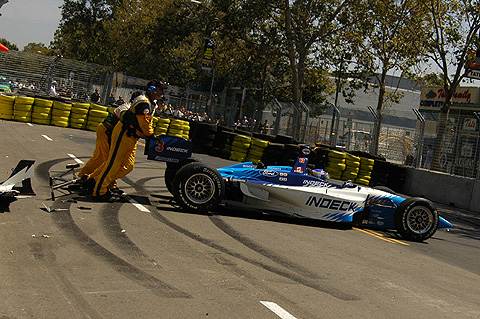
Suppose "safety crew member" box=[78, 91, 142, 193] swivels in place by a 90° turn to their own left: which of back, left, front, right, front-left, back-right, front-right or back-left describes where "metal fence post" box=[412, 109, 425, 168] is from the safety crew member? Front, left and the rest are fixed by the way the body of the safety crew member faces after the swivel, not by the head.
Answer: front-right

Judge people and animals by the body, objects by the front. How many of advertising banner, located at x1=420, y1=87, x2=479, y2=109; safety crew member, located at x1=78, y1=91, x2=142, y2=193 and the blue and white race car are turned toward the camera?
1

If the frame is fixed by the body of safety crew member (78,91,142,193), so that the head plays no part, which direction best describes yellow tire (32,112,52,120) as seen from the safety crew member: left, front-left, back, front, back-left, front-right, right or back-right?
left

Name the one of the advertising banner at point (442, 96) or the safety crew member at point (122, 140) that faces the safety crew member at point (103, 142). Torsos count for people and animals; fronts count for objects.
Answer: the advertising banner

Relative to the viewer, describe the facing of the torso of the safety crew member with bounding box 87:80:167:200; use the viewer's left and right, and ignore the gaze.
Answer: facing to the right of the viewer

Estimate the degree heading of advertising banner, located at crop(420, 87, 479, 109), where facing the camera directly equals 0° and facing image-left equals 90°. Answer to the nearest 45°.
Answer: approximately 0°

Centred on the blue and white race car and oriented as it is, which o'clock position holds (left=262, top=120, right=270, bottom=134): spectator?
The spectator is roughly at 9 o'clock from the blue and white race car.

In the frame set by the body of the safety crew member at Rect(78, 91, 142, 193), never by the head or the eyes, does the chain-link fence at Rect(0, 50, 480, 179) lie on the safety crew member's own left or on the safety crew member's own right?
on the safety crew member's own left

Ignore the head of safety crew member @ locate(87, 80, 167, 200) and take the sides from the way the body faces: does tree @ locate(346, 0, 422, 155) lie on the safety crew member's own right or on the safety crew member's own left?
on the safety crew member's own left

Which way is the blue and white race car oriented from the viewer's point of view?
to the viewer's right

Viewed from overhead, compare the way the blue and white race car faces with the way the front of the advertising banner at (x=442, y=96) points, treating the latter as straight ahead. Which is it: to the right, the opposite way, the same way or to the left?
to the left

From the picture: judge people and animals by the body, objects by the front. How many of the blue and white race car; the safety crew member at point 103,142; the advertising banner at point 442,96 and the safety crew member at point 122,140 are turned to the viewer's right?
3

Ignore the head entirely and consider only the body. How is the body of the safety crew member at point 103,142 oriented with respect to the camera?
to the viewer's right
